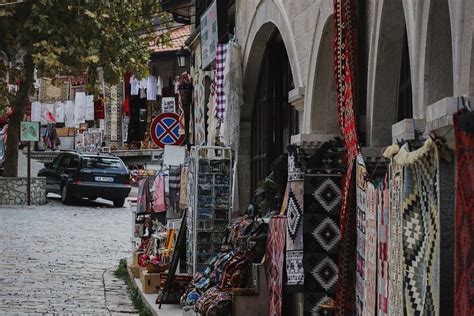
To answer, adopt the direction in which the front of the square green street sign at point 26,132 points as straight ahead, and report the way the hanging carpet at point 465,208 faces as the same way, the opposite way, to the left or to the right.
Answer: to the right

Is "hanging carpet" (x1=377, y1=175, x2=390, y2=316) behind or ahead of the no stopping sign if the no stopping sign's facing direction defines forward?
ahead

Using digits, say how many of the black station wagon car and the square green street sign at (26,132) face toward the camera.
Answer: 1

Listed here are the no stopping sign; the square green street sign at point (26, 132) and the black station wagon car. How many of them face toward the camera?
2

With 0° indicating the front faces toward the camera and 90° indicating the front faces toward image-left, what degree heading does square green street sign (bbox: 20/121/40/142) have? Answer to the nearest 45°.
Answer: approximately 0°

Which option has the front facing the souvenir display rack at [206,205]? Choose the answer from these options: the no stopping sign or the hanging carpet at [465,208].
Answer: the no stopping sign

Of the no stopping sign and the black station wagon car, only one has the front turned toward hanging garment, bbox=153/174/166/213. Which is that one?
the no stopping sign
